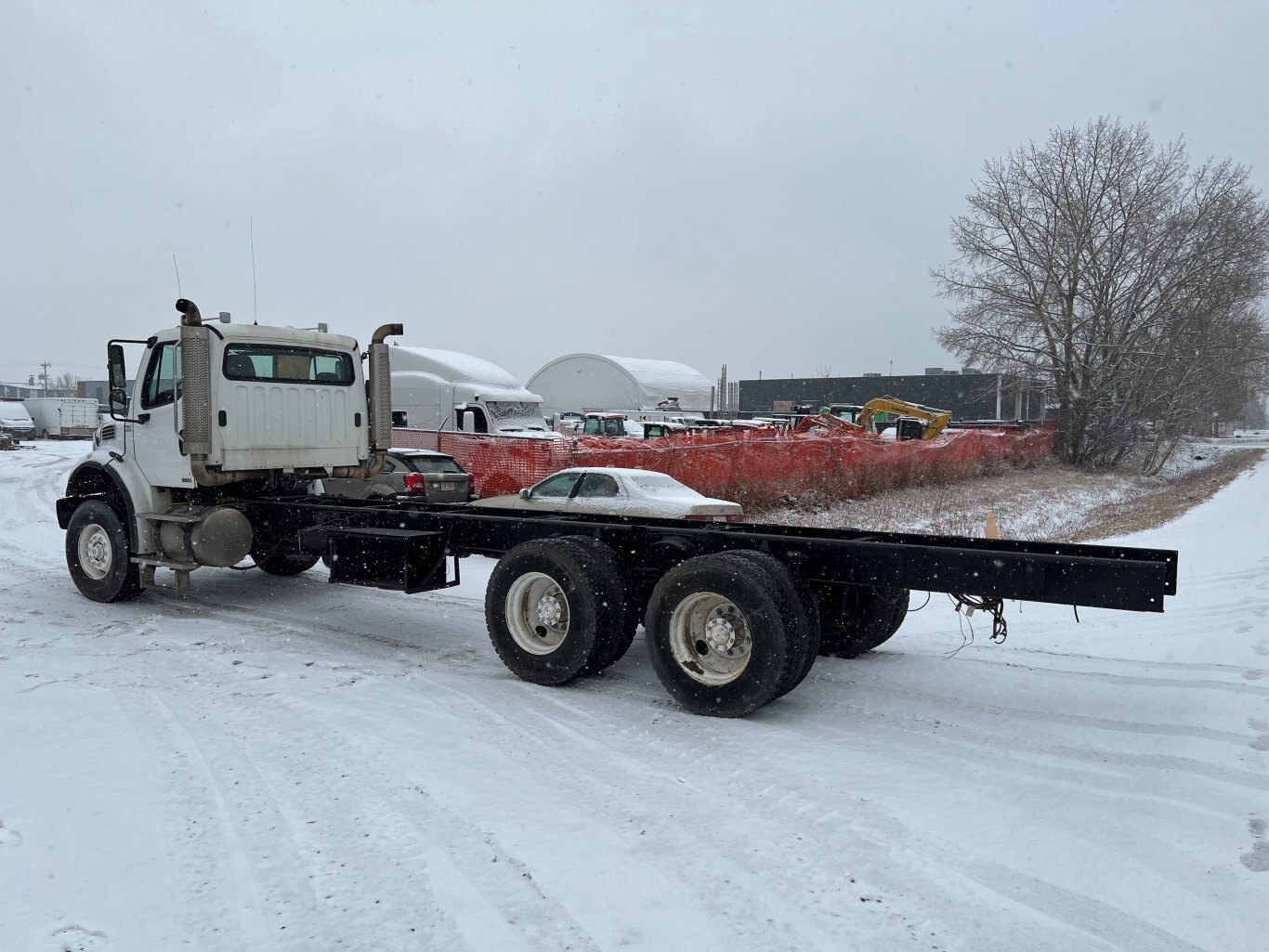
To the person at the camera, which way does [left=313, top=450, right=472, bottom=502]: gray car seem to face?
facing away from the viewer and to the left of the viewer

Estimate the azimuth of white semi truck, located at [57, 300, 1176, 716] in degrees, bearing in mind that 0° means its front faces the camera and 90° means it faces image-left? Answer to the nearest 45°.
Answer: approximately 135°

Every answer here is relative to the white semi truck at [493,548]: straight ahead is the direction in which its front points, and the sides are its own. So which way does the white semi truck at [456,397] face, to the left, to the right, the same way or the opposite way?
the opposite way

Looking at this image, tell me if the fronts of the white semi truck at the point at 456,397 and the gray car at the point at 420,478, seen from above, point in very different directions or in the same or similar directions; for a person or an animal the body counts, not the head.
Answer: very different directions

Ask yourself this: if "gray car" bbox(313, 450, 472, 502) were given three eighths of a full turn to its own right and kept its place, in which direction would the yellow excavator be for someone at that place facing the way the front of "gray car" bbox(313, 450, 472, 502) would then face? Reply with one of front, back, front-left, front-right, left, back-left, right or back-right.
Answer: front-left

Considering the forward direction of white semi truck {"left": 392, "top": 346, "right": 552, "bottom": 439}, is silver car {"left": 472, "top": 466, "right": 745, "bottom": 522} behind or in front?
in front

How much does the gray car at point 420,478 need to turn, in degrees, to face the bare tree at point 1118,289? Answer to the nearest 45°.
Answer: approximately 90° to its right

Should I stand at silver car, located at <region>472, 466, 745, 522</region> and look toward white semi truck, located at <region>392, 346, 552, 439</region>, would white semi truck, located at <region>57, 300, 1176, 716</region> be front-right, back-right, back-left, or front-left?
back-left

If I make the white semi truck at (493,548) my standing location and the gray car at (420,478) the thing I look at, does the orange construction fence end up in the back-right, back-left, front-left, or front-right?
front-right

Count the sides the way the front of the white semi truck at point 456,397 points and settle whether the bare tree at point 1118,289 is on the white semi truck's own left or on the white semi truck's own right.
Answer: on the white semi truck's own left

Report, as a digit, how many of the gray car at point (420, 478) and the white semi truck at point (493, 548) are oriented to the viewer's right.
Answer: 0

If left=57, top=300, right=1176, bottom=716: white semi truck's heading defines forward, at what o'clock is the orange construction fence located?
The orange construction fence is roughly at 2 o'clock from the white semi truck.

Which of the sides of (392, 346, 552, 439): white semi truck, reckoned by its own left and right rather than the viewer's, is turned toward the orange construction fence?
front

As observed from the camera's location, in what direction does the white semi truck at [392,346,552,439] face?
facing the viewer and to the right of the viewer

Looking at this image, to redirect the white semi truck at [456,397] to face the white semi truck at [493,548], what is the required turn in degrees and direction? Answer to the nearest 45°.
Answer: approximately 45° to its right
